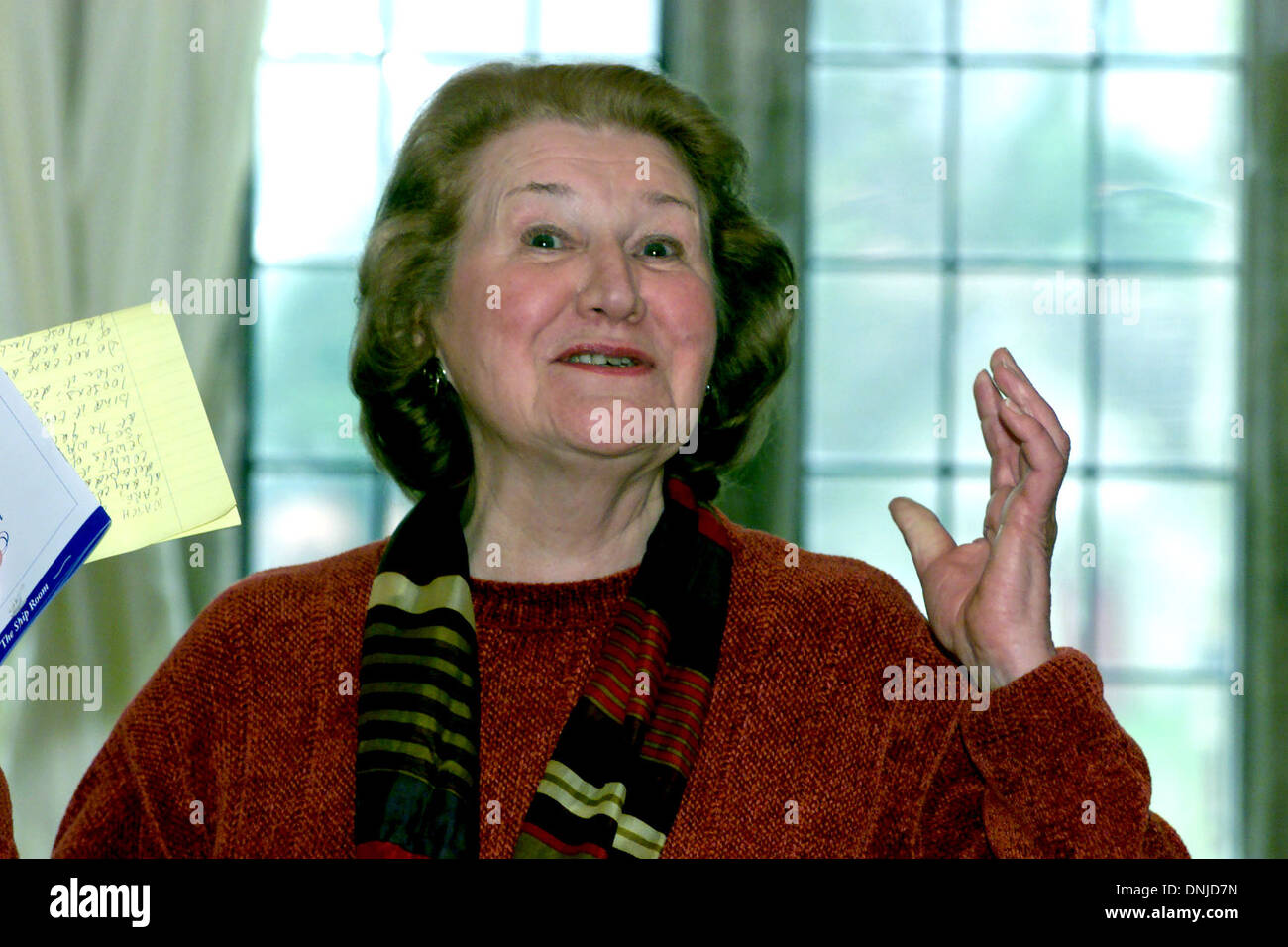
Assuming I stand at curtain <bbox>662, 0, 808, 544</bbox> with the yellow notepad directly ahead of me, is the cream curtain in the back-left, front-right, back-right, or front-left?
front-right

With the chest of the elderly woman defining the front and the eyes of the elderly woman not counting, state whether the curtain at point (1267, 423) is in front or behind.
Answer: behind

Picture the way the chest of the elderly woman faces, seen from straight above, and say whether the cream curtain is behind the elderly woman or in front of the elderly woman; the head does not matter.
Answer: behind

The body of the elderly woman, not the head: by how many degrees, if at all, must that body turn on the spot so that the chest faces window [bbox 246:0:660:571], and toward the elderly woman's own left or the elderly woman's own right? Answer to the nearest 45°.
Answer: approximately 180°

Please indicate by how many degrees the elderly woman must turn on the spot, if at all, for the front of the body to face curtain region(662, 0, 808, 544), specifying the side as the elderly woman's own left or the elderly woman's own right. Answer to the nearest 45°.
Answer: approximately 180°

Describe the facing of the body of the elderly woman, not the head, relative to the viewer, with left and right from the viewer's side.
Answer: facing the viewer
